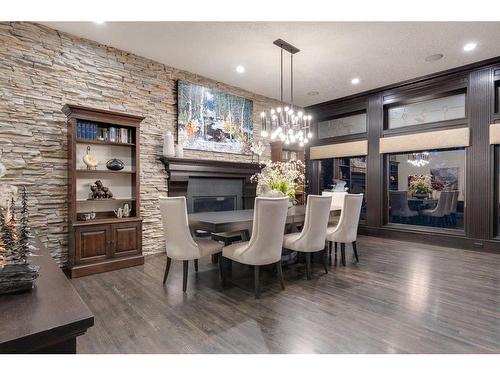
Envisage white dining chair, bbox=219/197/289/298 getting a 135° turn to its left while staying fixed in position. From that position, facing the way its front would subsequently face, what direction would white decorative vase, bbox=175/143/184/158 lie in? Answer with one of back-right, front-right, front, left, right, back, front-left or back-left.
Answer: back-right

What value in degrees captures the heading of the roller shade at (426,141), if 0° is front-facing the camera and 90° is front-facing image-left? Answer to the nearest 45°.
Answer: approximately 45°

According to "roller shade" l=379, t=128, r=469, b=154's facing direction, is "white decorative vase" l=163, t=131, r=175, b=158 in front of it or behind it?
in front

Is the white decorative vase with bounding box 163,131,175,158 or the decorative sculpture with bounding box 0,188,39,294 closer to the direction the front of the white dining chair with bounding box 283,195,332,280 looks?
the white decorative vase

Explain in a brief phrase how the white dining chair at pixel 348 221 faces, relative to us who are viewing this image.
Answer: facing away from the viewer and to the left of the viewer

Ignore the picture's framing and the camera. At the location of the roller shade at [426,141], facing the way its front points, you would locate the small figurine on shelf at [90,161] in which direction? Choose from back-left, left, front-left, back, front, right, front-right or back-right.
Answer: front

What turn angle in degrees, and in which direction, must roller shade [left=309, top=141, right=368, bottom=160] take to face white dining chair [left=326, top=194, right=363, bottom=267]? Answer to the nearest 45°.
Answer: approximately 45° to its left

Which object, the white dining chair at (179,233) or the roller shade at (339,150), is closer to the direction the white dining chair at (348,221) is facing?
the roller shade

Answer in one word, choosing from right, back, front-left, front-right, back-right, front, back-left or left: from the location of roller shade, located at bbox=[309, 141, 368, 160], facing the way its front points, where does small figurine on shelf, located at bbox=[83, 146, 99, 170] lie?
front

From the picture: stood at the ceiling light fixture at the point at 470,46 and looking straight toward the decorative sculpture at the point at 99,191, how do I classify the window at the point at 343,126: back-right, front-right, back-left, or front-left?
front-right

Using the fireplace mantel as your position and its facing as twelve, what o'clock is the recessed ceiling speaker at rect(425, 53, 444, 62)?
The recessed ceiling speaker is roughly at 11 o'clock from the fireplace mantel.

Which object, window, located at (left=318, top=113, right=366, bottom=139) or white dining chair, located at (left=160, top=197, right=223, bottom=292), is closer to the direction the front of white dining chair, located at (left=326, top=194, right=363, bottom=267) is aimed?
the window

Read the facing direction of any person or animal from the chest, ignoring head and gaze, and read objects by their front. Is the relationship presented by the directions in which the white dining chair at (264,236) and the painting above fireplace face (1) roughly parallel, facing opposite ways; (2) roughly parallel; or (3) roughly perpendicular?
roughly parallel, facing opposite ways

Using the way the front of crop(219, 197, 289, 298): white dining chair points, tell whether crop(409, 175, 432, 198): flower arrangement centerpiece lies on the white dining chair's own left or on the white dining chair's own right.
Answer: on the white dining chair's own right

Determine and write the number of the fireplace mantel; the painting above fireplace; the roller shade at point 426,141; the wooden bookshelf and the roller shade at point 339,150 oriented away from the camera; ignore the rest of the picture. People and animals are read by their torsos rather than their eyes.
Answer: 0

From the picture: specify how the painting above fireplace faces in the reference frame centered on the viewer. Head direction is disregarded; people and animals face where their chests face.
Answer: facing the viewer and to the right of the viewer

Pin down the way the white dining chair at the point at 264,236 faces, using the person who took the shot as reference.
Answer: facing away from the viewer and to the left of the viewer

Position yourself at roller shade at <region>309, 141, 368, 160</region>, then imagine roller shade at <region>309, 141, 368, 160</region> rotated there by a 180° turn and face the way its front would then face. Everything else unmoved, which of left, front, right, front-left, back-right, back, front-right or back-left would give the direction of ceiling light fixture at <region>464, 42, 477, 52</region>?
right

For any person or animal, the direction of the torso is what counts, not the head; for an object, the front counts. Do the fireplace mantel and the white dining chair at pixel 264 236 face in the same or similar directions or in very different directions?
very different directions

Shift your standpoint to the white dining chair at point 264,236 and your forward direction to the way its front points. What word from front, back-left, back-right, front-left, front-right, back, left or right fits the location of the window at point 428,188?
right
